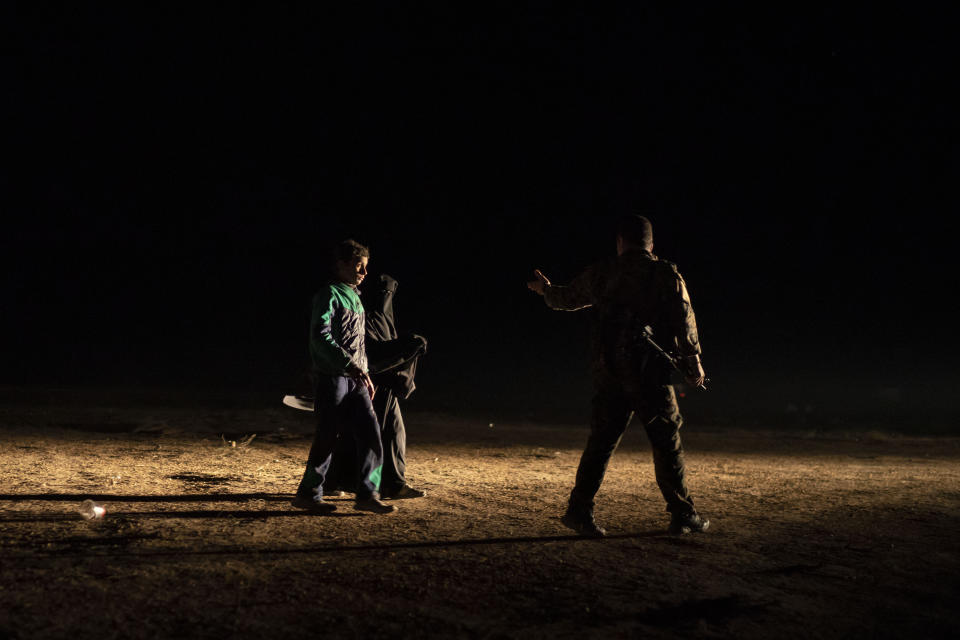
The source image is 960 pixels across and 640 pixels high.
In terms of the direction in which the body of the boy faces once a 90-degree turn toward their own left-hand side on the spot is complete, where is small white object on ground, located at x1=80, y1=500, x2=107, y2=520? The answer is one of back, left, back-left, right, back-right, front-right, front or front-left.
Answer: left

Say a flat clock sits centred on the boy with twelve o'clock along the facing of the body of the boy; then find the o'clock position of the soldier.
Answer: The soldier is roughly at 1 o'clock from the boy.

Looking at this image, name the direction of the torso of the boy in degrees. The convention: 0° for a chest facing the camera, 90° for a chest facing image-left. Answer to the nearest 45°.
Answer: approximately 270°
